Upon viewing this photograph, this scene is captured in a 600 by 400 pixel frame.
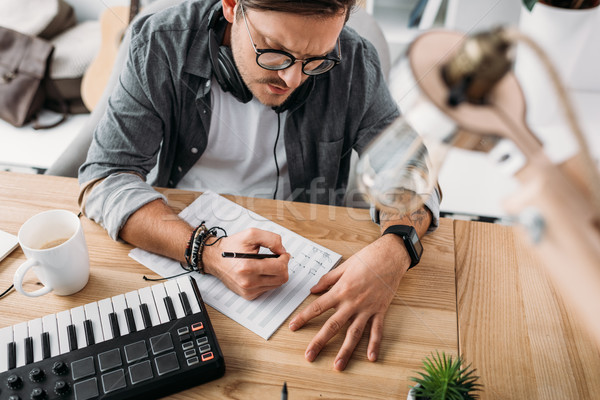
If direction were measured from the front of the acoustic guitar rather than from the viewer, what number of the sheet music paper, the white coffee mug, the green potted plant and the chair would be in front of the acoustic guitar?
4

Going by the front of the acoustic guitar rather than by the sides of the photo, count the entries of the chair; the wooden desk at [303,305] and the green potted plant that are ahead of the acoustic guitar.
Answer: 3

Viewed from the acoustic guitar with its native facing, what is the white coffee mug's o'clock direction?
The white coffee mug is roughly at 12 o'clock from the acoustic guitar.

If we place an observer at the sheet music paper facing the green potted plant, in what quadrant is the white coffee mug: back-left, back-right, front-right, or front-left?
back-right

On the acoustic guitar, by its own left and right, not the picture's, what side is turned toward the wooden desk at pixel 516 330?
front

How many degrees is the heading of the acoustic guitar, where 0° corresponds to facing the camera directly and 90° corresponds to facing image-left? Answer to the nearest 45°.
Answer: approximately 0°

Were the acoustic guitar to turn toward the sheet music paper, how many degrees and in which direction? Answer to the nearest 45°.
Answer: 0° — it already faces it

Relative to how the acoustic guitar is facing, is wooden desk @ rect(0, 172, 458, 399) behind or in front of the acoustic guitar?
in front

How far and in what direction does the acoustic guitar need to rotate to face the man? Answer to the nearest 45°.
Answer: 0° — it already faces them

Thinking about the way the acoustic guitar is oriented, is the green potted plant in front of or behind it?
in front
